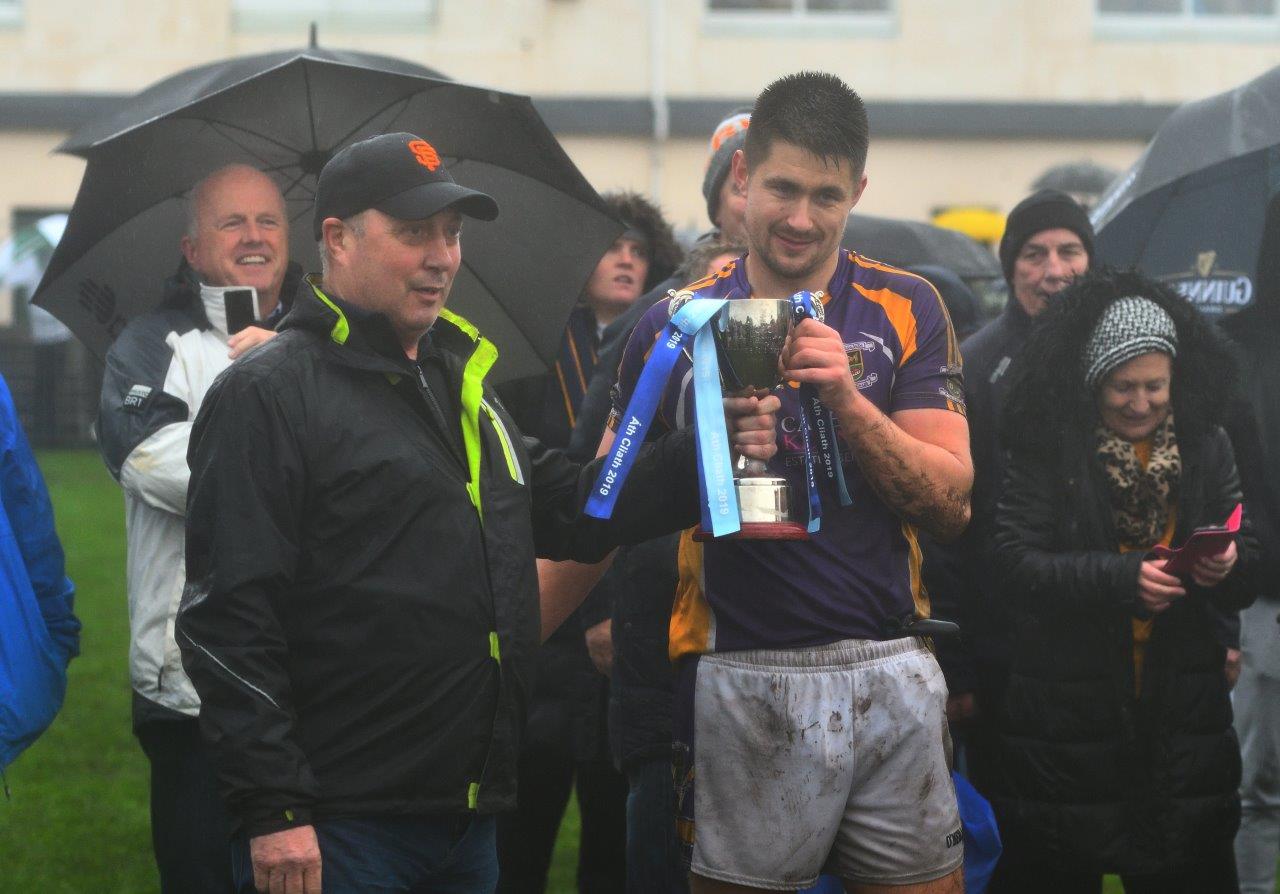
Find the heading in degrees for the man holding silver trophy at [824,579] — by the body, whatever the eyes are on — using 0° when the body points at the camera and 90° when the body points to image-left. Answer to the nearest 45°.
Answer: approximately 0°

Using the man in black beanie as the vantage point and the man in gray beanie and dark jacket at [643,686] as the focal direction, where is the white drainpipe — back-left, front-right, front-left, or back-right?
back-right

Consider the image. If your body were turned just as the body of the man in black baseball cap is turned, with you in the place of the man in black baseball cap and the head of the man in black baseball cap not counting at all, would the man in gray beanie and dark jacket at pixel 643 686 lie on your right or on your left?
on your left

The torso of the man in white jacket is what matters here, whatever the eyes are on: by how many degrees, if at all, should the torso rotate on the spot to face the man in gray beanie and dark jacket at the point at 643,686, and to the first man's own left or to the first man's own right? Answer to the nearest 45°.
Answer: approximately 45° to the first man's own left

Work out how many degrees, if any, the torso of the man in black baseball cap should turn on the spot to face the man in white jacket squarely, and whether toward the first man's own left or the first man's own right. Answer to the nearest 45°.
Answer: approximately 180°

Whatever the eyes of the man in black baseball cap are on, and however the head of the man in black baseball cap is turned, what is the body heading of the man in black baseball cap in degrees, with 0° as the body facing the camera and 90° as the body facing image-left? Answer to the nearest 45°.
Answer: approximately 315°
